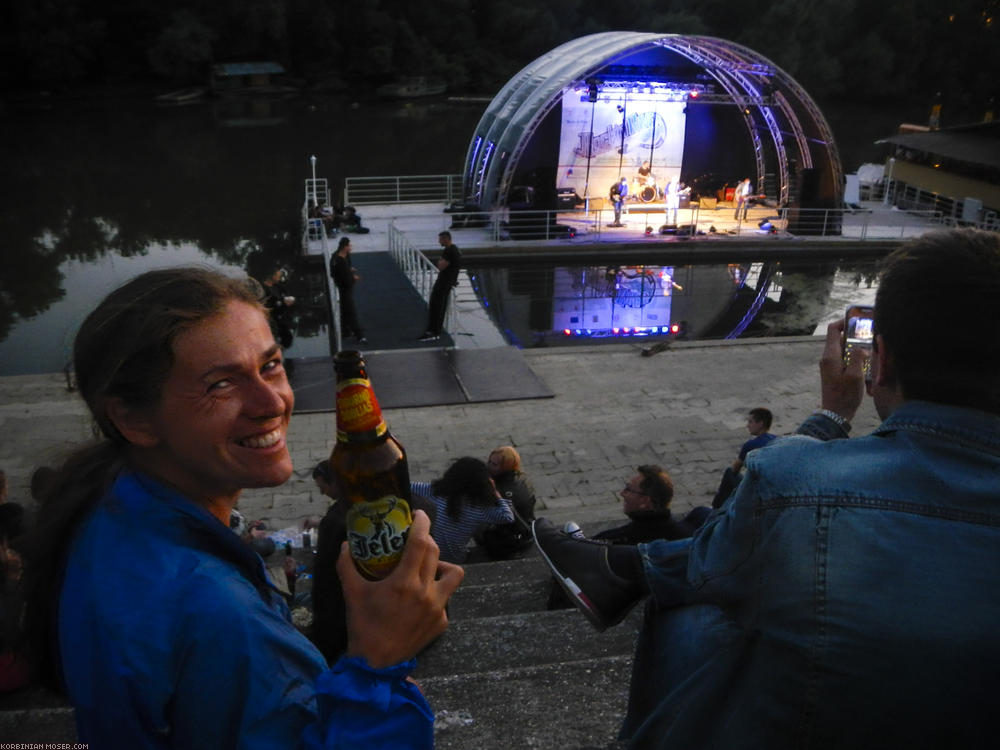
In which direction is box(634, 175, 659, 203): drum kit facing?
toward the camera

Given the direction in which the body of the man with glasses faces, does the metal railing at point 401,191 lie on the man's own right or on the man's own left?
on the man's own right

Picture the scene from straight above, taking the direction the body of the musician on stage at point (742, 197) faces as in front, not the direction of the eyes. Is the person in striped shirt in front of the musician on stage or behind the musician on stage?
in front

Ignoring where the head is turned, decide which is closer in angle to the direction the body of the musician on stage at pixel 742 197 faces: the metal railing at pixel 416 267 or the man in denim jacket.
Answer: the man in denim jacket

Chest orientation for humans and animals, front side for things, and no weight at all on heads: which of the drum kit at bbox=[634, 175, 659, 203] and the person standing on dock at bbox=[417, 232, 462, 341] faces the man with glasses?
the drum kit

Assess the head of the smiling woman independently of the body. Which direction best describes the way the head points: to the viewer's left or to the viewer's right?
to the viewer's right

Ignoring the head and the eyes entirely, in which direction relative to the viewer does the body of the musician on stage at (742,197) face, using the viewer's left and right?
facing the viewer

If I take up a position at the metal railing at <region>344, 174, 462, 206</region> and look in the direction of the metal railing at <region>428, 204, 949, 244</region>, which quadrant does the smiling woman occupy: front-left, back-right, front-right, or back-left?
front-right

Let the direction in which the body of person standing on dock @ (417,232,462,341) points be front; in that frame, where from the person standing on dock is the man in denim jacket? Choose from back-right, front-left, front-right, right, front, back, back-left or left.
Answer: left

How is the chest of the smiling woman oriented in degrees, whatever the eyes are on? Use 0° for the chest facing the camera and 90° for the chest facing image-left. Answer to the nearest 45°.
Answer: approximately 270°

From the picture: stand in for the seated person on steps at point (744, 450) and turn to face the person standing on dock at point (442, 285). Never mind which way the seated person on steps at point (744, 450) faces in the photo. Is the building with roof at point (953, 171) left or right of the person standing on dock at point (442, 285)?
right
